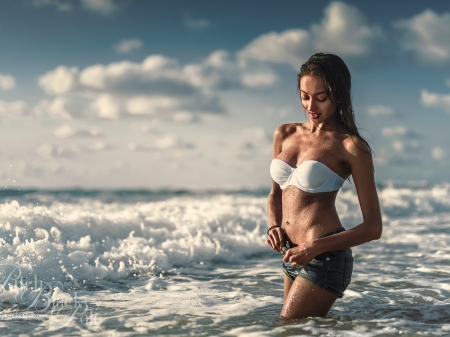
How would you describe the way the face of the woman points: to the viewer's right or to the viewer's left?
to the viewer's left

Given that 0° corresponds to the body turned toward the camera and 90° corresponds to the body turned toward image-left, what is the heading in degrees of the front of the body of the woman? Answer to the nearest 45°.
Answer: approximately 45°
